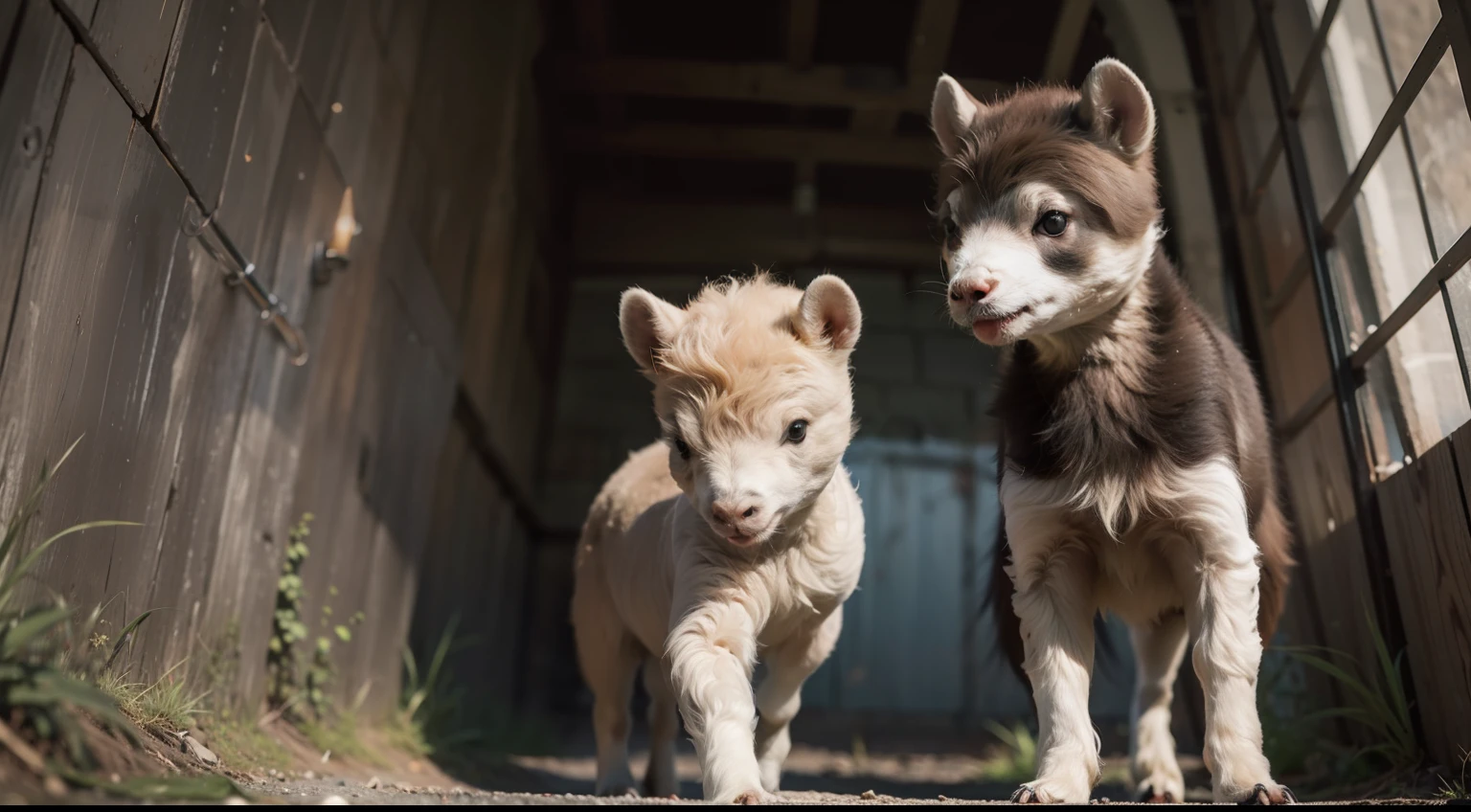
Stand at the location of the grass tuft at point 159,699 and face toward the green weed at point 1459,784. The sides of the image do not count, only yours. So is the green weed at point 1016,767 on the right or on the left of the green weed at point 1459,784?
left

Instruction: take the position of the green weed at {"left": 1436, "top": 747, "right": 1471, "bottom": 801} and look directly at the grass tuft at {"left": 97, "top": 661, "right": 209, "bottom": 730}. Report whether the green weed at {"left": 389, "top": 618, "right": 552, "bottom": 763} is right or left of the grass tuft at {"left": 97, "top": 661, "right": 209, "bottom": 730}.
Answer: right

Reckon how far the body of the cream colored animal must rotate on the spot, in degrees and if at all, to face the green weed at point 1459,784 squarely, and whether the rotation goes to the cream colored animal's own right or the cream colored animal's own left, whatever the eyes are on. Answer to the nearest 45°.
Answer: approximately 45° to the cream colored animal's own left

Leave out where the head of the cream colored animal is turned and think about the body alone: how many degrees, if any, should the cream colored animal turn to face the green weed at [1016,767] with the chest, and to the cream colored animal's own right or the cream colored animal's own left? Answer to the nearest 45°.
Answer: approximately 90° to the cream colored animal's own left

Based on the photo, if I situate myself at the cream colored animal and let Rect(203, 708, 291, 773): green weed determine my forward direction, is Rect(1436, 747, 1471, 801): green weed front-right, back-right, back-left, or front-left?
back-right

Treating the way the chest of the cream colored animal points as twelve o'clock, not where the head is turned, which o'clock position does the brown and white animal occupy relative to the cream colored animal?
The brown and white animal is roughly at 11 o'clock from the cream colored animal.

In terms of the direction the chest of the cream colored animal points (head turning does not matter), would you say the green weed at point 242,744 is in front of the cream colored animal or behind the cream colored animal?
behind

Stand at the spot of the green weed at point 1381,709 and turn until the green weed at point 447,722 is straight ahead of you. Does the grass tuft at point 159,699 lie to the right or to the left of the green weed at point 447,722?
left

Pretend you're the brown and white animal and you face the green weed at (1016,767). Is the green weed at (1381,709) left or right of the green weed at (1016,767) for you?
right

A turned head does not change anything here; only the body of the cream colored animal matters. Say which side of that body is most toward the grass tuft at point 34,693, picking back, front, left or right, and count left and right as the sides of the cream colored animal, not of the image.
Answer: right

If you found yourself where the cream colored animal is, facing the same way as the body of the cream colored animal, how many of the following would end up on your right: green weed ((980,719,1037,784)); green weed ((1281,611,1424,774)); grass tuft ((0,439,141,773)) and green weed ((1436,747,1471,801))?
1

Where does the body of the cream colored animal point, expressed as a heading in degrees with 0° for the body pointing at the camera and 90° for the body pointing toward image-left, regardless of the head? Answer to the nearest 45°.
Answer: approximately 315°

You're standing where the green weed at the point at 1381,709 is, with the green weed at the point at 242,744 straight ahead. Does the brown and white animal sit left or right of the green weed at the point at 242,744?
left
